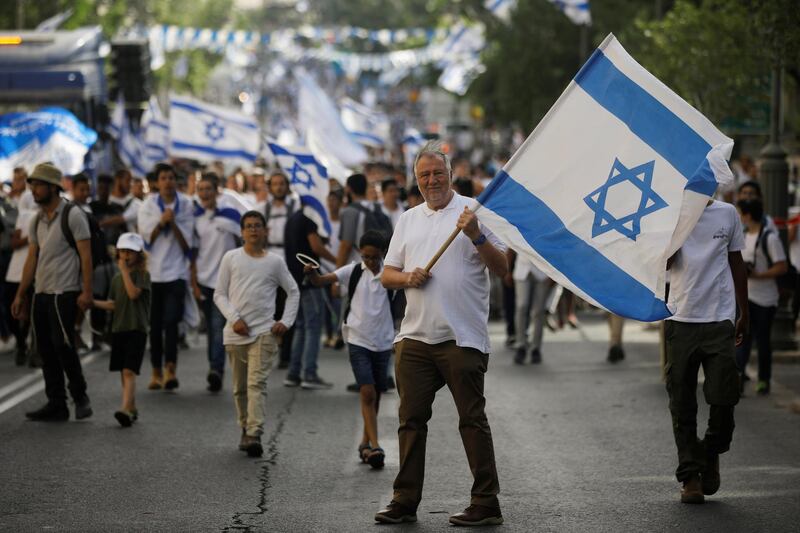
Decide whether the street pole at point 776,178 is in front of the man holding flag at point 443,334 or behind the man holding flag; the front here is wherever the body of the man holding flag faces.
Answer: behind

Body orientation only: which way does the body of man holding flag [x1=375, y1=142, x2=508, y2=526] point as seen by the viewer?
toward the camera

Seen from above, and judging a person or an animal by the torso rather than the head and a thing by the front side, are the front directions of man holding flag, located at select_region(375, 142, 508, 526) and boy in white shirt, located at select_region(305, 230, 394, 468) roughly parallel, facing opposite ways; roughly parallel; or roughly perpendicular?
roughly parallel

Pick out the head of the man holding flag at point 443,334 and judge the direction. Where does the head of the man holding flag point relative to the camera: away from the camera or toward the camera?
toward the camera

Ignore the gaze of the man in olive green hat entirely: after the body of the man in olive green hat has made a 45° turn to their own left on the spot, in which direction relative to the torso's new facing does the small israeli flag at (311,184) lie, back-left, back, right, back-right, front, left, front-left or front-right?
back-left

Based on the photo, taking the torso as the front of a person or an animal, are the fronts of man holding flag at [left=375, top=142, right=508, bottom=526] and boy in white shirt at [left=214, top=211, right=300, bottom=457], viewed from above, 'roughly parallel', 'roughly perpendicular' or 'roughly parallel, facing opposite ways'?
roughly parallel

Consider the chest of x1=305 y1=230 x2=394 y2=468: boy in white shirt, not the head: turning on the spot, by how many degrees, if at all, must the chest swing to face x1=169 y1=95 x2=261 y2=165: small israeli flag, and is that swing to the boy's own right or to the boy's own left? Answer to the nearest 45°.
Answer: approximately 180°

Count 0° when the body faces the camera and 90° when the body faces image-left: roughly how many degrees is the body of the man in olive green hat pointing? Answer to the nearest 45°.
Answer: approximately 45°

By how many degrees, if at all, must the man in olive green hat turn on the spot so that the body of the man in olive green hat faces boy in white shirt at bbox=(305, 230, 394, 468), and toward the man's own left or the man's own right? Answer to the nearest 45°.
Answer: approximately 90° to the man's own left

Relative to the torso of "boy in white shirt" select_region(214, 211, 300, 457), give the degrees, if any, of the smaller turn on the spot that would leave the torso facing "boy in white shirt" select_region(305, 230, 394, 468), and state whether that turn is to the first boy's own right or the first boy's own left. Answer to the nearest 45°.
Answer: approximately 45° to the first boy's own left

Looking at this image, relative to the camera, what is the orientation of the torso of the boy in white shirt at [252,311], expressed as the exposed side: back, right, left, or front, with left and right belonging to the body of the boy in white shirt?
front

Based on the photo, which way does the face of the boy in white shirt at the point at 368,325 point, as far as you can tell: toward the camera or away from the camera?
toward the camera

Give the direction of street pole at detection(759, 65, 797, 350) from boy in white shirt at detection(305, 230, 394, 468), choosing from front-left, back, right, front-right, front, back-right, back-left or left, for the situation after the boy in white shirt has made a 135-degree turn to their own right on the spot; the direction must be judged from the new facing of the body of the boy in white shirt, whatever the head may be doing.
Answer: right

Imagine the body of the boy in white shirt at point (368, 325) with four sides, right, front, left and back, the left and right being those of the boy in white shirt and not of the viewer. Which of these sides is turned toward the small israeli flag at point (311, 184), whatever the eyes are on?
back
